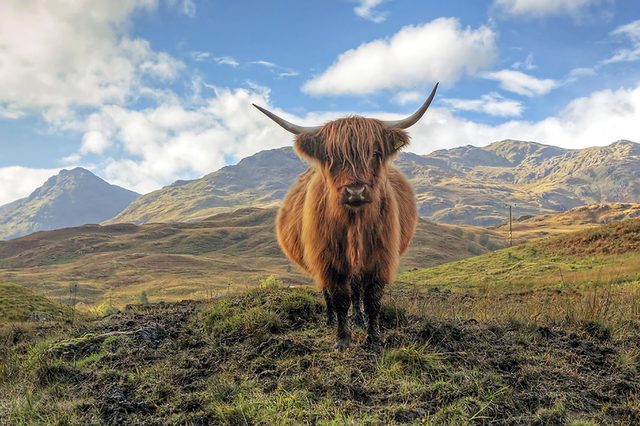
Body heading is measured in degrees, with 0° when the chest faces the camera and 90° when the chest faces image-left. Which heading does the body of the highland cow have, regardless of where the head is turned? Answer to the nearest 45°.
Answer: approximately 0°
